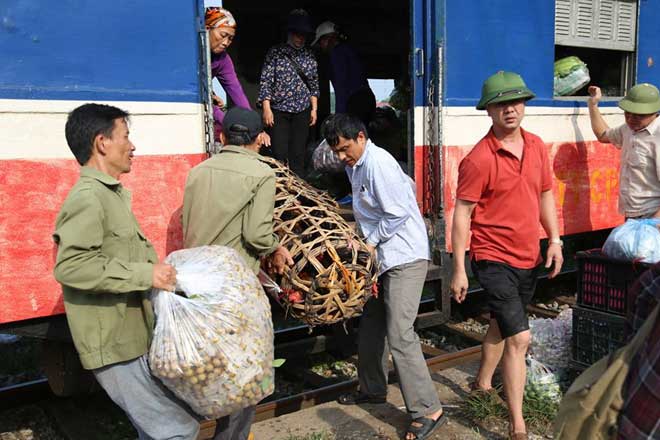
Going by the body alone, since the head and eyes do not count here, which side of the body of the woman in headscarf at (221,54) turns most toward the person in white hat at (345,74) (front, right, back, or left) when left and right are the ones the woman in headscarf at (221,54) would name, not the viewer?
left

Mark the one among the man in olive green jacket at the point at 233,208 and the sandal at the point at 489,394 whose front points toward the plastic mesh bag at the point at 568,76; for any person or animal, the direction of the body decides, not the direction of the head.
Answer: the man in olive green jacket

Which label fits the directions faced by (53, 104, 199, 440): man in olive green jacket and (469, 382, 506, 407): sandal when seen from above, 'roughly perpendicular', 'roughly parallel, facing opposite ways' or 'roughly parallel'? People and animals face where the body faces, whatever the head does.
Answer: roughly perpendicular

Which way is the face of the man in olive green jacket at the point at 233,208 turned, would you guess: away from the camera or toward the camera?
away from the camera

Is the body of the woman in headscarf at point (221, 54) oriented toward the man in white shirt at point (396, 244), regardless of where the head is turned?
yes

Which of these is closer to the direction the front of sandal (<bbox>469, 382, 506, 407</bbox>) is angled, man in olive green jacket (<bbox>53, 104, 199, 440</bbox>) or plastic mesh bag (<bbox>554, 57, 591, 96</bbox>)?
the man in olive green jacket

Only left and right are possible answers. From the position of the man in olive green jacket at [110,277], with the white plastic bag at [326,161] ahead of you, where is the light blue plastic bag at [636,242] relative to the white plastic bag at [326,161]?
right

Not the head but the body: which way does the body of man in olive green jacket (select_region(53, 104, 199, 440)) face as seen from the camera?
to the viewer's right
